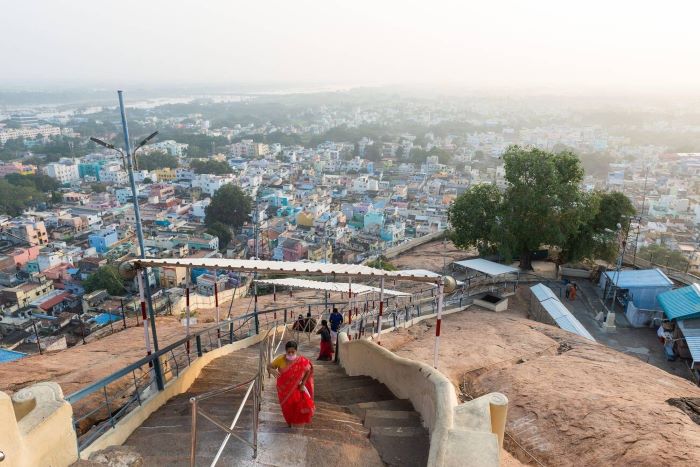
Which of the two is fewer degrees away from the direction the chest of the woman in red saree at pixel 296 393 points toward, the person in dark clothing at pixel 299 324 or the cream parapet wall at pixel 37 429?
the cream parapet wall

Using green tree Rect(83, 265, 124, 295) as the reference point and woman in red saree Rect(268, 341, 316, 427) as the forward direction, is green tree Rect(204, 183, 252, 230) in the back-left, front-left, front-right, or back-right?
back-left

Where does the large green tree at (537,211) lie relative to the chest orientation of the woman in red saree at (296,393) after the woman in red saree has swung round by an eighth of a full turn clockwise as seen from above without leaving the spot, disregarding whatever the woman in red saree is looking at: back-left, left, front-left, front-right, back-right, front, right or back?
back

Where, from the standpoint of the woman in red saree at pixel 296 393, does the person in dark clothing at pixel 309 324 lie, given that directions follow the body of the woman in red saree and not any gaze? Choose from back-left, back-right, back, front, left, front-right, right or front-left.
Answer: back

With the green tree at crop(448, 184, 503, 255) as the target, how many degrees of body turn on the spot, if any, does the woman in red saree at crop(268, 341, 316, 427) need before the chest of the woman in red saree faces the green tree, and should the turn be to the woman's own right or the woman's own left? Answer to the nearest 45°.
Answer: approximately 135° to the woman's own left

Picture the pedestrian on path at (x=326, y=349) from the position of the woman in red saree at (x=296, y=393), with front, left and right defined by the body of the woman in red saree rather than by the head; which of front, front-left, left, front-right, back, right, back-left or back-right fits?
back

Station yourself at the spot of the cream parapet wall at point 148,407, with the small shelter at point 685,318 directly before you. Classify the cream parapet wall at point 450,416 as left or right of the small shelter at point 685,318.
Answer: right

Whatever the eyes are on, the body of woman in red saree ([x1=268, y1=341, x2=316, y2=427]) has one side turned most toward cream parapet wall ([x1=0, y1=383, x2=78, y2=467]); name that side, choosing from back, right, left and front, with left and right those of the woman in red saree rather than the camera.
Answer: right

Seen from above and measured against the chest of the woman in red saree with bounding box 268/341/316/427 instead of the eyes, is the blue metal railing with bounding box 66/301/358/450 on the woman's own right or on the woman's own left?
on the woman's own right

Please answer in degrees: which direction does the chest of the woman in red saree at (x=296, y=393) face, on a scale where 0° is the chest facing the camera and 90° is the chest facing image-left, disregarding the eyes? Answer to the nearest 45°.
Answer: approximately 0°

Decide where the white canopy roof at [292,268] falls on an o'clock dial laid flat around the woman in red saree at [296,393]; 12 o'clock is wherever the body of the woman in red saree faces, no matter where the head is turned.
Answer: The white canopy roof is roughly at 6 o'clock from the woman in red saree.

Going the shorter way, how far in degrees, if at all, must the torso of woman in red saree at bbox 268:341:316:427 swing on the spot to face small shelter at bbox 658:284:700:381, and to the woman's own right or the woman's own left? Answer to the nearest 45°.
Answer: approximately 135° to the woman's own left
